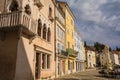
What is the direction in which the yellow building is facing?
to the viewer's right

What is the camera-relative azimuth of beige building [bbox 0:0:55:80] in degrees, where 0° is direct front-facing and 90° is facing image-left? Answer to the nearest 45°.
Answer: approximately 315°

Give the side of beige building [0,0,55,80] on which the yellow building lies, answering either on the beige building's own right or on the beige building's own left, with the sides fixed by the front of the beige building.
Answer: on the beige building's own left

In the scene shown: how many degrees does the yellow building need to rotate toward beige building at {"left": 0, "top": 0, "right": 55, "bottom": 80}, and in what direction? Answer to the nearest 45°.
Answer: approximately 90° to its right
